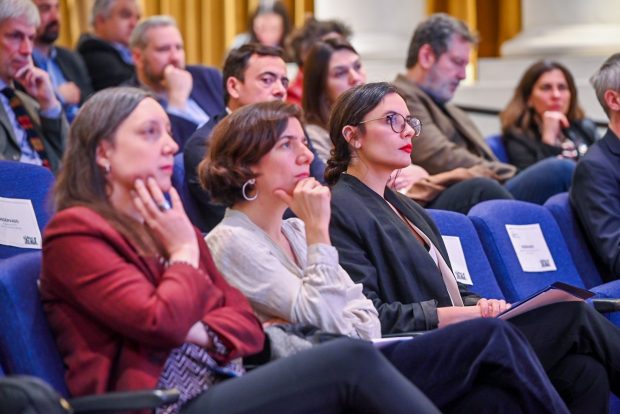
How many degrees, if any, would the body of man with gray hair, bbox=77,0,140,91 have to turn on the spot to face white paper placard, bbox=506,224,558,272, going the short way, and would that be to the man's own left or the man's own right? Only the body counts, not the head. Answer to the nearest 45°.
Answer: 0° — they already face it

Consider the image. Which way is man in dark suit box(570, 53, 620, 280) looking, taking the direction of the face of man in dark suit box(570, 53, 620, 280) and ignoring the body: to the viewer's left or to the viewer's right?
to the viewer's right

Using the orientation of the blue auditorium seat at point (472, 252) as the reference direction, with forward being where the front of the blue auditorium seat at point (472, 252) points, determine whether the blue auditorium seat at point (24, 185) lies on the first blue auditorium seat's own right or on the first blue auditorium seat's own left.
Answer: on the first blue auditorium seat's own right

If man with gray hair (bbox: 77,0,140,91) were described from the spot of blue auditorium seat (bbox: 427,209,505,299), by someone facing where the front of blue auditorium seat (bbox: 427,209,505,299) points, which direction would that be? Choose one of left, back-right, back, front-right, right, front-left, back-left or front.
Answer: back

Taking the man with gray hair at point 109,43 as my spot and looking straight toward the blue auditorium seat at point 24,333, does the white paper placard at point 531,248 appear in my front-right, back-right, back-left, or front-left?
front-left

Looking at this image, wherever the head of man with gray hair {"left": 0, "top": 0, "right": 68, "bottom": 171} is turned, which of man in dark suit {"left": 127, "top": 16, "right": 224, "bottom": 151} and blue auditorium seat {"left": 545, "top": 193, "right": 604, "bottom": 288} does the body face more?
the blue auditorium seat

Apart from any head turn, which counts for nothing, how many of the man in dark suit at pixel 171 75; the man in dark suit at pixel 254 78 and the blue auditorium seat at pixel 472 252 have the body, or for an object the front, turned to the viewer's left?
0

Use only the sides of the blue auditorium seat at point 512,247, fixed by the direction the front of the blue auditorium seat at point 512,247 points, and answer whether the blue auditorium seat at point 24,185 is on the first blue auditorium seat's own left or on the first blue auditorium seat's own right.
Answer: on the first blue auditorium seat's own right

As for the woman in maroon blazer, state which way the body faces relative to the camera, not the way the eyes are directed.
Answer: to the viewer's right

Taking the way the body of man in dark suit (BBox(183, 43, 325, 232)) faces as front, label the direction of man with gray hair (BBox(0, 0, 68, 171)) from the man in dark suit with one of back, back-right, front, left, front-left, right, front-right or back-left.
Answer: back-right

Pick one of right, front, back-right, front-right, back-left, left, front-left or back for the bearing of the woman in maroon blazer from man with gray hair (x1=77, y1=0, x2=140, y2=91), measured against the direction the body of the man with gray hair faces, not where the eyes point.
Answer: front-right
